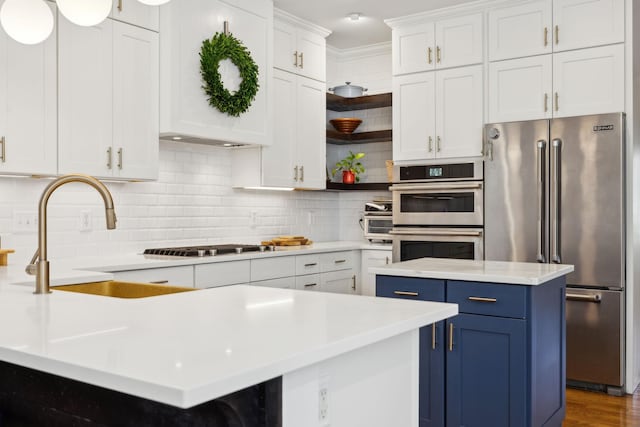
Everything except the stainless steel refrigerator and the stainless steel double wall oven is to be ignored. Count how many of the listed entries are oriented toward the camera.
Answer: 2

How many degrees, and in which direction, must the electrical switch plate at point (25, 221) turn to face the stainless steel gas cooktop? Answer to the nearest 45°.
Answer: approximately 90° to its left

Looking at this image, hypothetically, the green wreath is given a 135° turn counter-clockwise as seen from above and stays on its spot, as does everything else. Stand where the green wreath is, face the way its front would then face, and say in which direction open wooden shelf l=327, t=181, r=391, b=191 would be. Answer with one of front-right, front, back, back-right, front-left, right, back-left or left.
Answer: front-right

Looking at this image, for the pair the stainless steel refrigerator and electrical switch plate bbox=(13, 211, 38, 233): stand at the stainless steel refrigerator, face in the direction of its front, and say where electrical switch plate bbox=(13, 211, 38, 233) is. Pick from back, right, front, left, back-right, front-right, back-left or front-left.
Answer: front-right

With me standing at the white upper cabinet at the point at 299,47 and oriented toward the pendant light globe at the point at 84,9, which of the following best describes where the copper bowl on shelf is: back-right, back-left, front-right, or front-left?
back-left

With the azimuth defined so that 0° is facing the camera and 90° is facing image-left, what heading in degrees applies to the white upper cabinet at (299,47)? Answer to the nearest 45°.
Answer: approximately 315°

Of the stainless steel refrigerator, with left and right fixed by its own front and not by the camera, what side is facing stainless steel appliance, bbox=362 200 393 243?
right

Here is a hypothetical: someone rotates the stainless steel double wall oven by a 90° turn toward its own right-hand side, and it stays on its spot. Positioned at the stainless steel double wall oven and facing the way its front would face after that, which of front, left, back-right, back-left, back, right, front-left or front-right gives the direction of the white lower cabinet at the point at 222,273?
front-left

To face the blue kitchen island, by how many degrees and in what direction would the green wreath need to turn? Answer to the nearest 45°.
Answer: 0° — it already faces it

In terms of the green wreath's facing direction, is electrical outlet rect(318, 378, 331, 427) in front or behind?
in front

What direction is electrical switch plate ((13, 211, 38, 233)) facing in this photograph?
toward the camera
